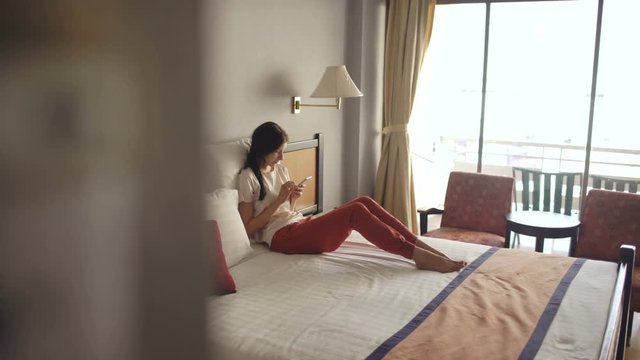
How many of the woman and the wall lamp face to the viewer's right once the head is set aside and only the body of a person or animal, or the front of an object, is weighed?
2

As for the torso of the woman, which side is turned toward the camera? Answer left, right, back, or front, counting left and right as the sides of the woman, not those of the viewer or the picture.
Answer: right

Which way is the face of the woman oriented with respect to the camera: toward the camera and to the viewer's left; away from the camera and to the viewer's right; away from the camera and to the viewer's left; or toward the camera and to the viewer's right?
toward the camera and to the viewer's right

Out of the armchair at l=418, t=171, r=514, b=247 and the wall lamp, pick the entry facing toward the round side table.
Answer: the wall lamp

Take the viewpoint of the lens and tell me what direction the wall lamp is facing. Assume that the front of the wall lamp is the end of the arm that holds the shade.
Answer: facing to the right of the viewer

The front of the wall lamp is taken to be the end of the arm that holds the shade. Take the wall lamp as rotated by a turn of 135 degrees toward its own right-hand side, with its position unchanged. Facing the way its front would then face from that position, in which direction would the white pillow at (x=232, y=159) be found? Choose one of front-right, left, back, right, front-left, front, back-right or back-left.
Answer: front

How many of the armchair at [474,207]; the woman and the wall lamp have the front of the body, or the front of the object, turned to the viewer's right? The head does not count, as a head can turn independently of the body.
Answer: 2

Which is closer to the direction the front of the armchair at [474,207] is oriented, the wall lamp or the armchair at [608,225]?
the wall lamp

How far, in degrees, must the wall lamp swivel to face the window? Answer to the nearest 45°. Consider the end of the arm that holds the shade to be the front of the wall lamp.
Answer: approximately 45° to its left

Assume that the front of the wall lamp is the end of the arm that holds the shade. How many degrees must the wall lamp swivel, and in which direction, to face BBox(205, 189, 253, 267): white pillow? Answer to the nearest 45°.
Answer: approximately 135° to its right

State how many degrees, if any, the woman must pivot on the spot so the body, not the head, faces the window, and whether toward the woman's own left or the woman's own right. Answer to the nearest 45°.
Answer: approximately 45° to the woman's own left
